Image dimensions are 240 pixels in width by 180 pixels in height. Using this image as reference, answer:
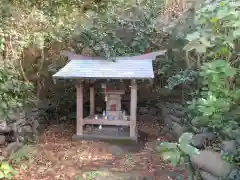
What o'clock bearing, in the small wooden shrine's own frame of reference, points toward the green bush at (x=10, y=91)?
The green bush is roughly at 2 o'clock from the small wooden shrine.

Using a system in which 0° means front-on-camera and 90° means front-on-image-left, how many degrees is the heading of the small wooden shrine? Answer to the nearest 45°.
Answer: approximately 0°
